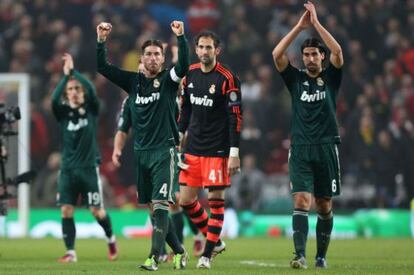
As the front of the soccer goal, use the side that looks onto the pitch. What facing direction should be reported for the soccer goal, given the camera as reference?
facing the viewer

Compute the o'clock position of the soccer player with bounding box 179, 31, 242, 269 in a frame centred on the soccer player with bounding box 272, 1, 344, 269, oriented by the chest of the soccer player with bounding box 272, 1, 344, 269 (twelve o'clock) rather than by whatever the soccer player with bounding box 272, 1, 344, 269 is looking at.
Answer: the soccer player with bounding box 179, 31, 242, 269 is roughly at 3 o'clock from the soccer player with bounding box 272, 1, 344, 269.

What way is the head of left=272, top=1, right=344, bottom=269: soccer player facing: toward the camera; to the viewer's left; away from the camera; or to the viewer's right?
toward the camera

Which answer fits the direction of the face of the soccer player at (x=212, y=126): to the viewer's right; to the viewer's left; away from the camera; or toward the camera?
toward the camera

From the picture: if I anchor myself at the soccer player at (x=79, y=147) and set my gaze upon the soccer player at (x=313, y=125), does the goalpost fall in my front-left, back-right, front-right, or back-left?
back-left

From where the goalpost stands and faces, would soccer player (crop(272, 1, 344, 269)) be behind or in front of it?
in front

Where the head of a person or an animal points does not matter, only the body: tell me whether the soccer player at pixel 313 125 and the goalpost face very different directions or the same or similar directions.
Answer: same or similar directions

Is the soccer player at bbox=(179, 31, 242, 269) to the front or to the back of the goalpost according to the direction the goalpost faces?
to the front

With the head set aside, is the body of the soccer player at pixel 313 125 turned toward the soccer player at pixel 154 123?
no

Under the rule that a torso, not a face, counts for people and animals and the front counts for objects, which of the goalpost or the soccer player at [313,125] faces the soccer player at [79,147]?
the goalpost

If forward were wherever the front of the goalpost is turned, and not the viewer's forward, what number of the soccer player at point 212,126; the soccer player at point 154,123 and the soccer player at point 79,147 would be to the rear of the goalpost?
0

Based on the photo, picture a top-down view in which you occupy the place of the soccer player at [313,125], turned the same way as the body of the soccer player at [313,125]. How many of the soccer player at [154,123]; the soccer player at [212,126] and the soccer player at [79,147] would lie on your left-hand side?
0

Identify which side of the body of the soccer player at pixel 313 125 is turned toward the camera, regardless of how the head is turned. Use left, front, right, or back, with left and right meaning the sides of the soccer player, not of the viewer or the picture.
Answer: front

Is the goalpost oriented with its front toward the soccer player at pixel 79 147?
yes

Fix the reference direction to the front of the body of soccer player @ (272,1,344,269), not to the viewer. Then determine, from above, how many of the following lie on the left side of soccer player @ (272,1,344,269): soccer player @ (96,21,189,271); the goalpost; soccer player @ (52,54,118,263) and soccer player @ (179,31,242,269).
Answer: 0

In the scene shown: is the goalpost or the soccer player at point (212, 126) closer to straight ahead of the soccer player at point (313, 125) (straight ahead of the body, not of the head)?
the soccer player
